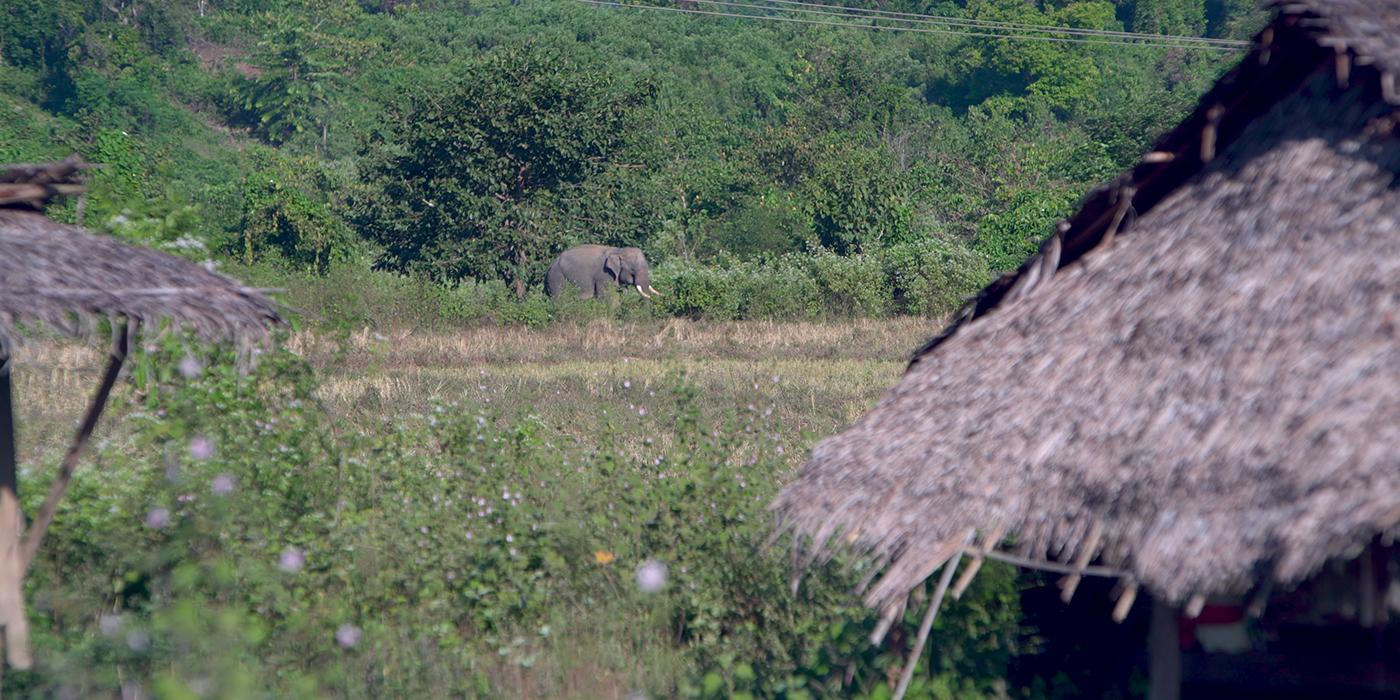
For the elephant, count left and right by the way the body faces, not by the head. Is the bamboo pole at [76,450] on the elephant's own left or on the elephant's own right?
on the elephant's own right

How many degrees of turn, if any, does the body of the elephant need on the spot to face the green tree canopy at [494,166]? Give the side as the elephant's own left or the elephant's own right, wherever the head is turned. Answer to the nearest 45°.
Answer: approximately 135° to the elephant's own left

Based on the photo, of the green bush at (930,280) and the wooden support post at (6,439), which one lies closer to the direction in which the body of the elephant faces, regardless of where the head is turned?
the green bush

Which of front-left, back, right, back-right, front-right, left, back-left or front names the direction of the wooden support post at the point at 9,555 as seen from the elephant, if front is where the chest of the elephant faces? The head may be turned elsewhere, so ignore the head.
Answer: right

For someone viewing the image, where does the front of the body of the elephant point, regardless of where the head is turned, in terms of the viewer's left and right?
facing to the right of the viewer

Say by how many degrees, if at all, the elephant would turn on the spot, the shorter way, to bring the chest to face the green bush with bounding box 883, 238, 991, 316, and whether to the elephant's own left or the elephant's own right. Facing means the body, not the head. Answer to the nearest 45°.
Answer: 0° — it already faces it

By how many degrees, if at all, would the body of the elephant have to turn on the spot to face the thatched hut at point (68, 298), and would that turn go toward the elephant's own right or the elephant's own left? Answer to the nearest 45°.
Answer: approximately 90° to the elephant's own right

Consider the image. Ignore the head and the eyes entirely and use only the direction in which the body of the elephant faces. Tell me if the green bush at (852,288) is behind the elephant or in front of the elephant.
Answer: in front

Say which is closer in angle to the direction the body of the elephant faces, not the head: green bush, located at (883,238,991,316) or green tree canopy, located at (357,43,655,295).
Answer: the green bush
